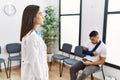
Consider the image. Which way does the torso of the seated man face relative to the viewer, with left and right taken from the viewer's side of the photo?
facing the viewer and to the left of the viewer

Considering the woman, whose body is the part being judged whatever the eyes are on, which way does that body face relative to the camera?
to the viewer's right

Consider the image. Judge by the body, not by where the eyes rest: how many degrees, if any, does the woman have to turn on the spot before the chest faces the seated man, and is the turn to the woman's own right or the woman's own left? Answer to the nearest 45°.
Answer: approximately 45° to the woman's own left

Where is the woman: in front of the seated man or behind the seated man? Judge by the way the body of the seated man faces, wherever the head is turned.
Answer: in front
